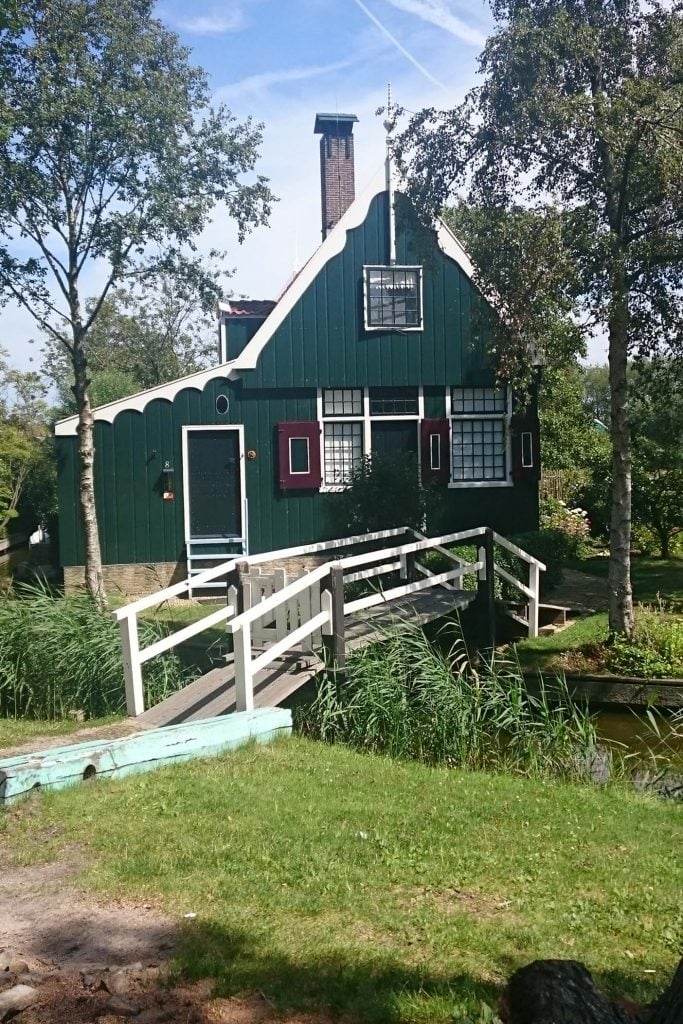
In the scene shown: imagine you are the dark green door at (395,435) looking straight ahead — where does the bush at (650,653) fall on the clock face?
The bush is roughly at 11 o'clock from the dark green door.

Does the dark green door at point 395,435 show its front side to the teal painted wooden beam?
yes

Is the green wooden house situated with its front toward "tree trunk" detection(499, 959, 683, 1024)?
yes

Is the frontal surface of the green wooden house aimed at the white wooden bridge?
yes

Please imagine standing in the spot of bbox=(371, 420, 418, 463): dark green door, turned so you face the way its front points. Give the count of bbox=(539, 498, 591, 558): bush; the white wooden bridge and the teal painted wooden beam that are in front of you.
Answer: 2

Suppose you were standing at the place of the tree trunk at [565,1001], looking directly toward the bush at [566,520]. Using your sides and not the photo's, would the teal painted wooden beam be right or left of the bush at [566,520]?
left

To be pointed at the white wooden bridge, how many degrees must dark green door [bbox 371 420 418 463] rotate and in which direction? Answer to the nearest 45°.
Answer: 0° — it already faces it

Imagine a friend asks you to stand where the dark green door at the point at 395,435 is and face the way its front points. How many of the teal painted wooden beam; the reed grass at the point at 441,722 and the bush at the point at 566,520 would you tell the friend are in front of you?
2

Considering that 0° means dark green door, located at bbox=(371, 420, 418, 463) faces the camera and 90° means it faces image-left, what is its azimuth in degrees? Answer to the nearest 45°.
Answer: approximately 0°

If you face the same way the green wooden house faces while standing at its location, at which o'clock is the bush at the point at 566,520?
The bush is roughly at 8 o'clock from the green wooden house.

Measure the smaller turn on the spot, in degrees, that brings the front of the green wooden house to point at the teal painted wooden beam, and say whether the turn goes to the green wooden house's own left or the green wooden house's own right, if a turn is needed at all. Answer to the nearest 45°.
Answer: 0° — it already faces it

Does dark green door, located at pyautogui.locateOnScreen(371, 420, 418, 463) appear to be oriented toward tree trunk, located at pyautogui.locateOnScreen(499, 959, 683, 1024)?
yes
